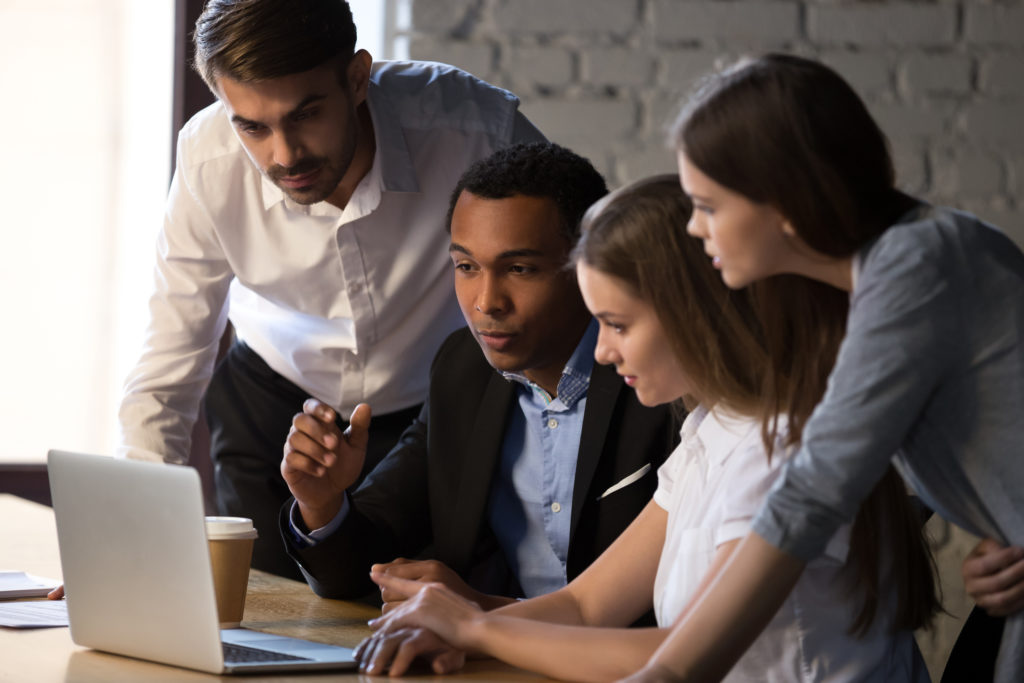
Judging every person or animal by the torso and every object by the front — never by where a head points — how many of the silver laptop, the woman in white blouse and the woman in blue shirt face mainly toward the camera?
0

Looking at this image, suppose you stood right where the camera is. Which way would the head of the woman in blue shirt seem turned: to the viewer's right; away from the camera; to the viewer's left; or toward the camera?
to the viewer's left

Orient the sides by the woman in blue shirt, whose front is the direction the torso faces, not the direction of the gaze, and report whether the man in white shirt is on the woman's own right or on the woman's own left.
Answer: on the woman's own right

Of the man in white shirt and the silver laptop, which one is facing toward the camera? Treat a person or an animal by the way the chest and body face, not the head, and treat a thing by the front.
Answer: the man in white shirt

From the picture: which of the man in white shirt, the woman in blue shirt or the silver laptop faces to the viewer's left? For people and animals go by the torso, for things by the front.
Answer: the woman in blue shirt

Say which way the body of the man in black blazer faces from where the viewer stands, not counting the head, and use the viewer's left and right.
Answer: facing the viewer and to the left of the viewer

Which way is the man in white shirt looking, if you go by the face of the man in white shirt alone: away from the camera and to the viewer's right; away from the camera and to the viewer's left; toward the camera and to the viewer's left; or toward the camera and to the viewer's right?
toward the camera and to the viewer's left

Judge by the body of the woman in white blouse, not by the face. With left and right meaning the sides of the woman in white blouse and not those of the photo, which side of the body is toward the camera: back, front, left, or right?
left

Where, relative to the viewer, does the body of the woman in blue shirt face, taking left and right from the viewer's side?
facing to the left of the viewer

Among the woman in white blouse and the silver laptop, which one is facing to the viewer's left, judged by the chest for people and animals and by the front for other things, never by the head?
the woman in white blouse

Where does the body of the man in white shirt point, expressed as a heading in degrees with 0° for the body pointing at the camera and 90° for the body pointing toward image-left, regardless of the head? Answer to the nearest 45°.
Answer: approximately 0°

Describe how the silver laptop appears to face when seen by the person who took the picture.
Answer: facing away from the viewer and to the right of the viewer

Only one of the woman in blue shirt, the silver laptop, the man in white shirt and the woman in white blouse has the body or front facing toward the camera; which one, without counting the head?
the man in white shirt

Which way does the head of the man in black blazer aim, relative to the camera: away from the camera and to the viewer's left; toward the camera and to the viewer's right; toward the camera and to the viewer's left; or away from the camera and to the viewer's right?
toward the camera and to the viewer's left

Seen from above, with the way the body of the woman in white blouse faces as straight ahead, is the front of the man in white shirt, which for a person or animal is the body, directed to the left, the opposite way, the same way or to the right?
to the left
